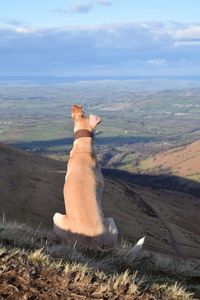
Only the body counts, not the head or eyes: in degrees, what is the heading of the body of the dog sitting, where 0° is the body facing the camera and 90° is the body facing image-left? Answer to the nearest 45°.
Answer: approximately 180°
